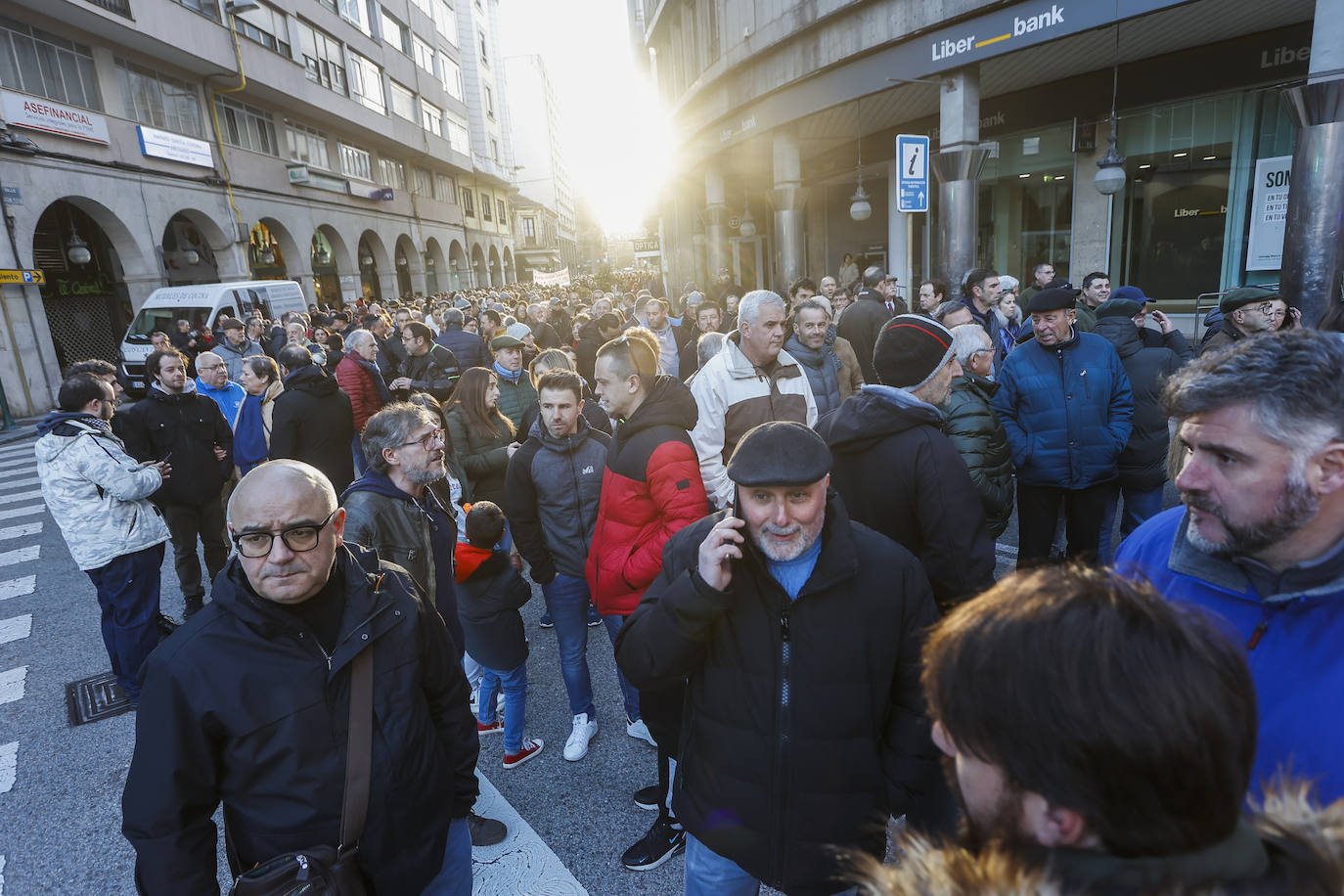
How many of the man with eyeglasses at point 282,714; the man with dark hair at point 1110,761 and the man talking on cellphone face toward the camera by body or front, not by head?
2

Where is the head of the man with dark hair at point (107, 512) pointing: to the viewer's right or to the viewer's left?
to the viewer's right

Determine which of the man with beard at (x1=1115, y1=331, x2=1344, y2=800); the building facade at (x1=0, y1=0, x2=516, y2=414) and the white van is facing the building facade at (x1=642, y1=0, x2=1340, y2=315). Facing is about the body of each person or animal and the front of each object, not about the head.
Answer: the building facade at (x1=0, y1=0, x2=516, y2=414)

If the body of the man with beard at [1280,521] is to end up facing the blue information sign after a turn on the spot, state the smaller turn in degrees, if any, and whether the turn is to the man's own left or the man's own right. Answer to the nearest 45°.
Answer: approximately 90° to the man's own right

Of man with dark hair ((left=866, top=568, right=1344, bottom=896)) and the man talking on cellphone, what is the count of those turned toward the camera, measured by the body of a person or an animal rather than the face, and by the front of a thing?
1

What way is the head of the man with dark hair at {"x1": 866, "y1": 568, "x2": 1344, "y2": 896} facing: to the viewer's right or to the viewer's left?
to the viewer's left

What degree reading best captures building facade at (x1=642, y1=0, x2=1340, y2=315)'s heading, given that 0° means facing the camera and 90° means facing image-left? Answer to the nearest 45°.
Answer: approximately 45°

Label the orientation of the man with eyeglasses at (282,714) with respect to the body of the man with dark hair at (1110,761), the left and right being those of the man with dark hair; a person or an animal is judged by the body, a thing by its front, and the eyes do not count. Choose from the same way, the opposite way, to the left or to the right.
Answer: the opposite way

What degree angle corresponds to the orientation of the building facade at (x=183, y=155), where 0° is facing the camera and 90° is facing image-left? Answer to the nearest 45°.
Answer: approximately 315°

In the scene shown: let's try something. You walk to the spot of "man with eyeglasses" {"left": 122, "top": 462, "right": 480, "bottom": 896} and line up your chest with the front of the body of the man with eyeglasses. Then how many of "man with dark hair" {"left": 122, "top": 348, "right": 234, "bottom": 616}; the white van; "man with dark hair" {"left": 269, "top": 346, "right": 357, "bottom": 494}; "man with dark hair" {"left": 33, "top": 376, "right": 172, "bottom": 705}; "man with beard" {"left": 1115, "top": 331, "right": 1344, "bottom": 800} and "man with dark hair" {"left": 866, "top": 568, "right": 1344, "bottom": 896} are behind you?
4

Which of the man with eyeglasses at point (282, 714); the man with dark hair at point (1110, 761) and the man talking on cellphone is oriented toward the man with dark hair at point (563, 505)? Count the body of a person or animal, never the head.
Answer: the man with dark hair at point (1110, 761)
